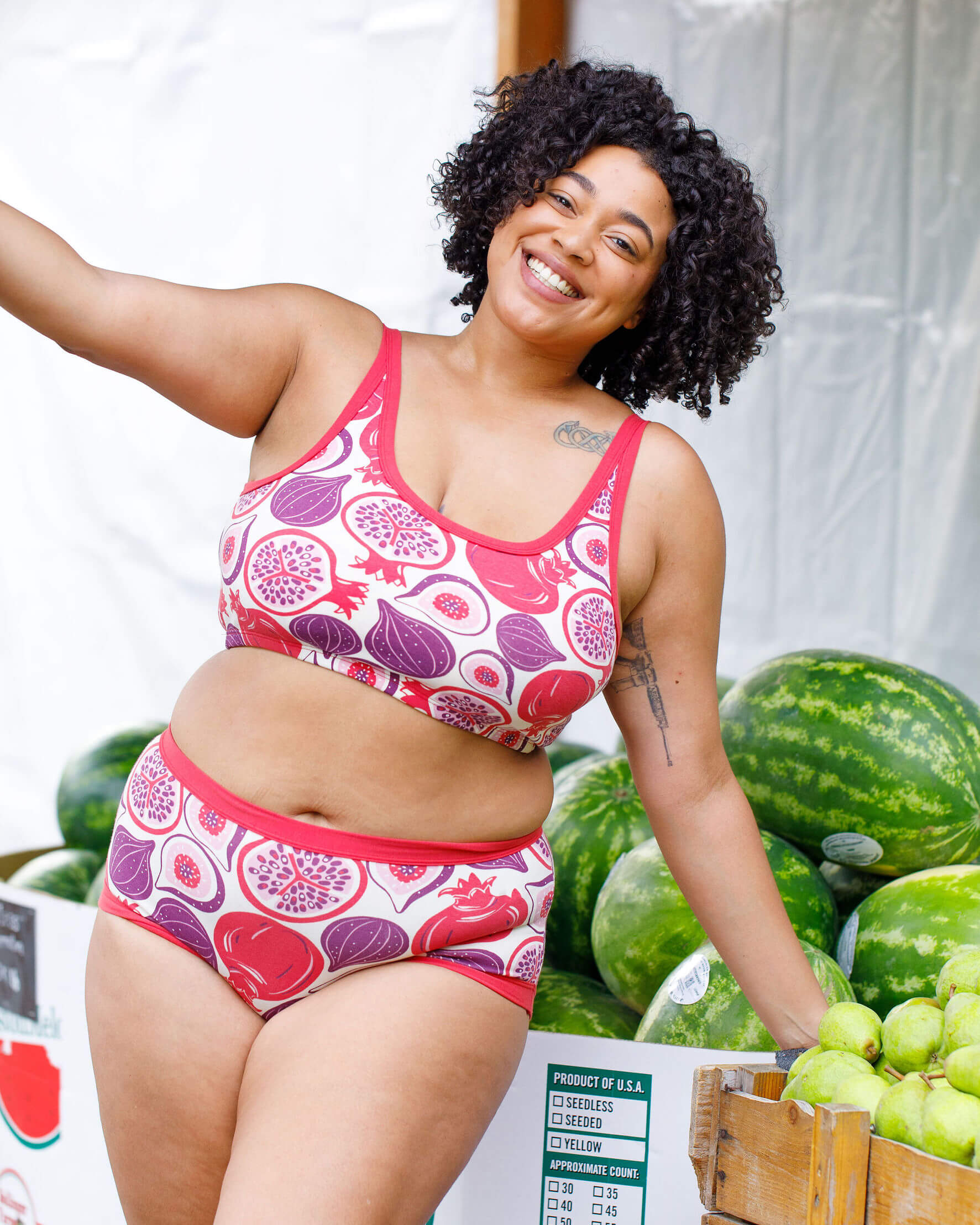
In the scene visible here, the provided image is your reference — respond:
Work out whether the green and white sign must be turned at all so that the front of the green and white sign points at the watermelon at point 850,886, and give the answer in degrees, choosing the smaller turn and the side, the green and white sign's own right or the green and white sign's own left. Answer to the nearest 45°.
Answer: approximately 135° to the green and white sign's own left

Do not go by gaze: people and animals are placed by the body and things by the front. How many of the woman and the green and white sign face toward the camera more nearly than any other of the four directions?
2

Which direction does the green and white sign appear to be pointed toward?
toward the camera

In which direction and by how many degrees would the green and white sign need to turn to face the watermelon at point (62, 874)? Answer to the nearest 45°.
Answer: approximately 135° to its right

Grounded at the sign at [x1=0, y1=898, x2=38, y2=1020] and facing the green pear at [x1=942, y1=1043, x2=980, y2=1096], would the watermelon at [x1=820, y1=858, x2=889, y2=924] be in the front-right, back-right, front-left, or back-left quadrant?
front-left

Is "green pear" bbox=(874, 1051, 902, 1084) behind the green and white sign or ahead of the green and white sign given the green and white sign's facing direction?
ahead

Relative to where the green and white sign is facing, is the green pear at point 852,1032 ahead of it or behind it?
ahead

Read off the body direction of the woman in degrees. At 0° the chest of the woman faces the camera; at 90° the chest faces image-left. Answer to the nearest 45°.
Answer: approximately 0°
